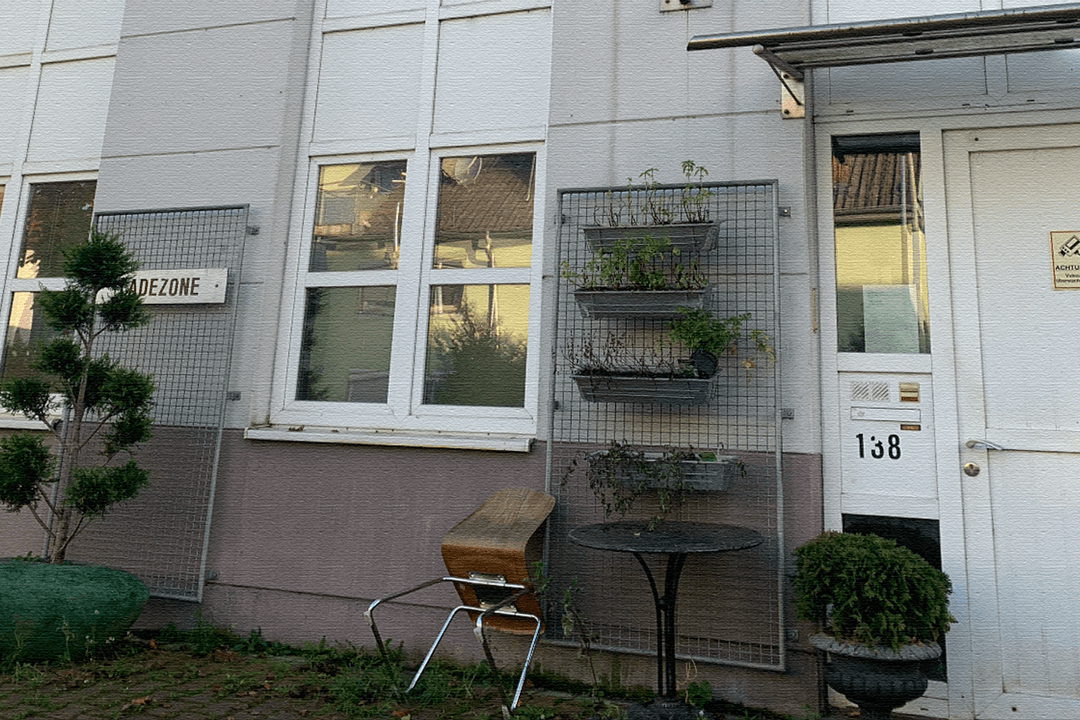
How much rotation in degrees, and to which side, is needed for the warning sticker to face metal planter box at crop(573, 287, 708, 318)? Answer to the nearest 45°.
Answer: approximately 45° to its right

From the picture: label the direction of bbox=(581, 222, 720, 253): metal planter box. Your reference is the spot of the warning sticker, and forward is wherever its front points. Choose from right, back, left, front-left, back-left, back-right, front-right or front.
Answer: front-right

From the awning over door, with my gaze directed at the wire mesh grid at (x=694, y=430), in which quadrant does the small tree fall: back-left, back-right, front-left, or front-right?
front-left

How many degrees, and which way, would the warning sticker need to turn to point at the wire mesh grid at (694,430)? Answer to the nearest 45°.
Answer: approximately 45° to its right

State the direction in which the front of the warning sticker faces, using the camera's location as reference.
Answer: facing the viewer

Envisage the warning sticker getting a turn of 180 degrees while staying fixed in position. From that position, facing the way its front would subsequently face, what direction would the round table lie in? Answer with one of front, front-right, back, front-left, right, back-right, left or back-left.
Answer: back-left

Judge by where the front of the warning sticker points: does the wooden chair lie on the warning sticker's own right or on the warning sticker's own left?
on the warning sticker's own right

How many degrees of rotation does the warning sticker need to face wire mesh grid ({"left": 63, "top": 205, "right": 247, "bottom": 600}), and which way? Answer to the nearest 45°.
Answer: approximately 45° to its right

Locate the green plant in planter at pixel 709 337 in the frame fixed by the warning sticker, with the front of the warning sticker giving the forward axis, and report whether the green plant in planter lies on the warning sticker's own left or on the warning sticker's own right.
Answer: on the warning sticker's own right
